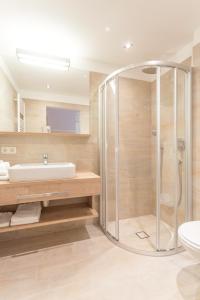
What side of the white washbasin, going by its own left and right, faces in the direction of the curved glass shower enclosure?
left

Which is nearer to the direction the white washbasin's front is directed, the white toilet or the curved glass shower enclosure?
the white toilet

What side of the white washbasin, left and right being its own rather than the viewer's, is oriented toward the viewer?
front

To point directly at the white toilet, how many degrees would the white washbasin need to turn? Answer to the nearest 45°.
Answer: approximately 45° to its left
